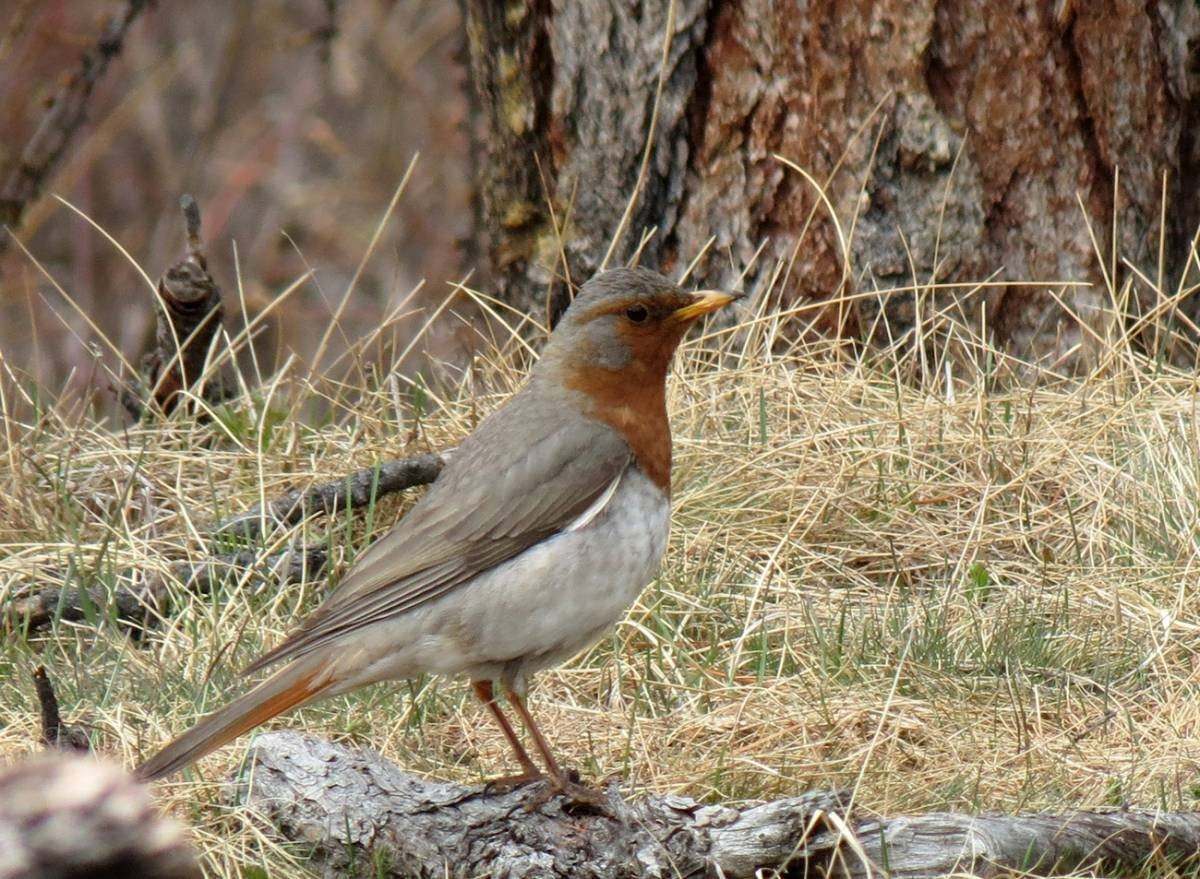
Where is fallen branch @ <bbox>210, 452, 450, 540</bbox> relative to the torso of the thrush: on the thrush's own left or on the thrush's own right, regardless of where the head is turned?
on the thrush's own left

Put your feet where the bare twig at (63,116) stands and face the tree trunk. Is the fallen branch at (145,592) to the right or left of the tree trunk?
right

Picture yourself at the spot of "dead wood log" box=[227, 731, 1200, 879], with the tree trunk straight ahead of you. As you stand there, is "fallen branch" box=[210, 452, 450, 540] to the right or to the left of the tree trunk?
left

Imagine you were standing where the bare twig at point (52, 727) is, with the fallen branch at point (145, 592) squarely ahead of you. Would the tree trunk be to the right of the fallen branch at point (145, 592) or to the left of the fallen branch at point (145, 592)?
right

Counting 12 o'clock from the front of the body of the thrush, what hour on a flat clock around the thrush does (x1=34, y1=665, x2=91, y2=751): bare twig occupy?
The bare twig is roughly at 5 o'clock from the thrush.

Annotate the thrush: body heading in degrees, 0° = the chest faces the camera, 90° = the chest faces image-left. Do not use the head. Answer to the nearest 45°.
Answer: approximately 270°

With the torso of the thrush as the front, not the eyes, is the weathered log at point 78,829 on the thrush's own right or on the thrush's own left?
on the thrush's own right

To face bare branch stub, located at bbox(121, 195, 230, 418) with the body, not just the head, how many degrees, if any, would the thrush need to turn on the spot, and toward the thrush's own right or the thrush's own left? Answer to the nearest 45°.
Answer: approximately 90° to the thrush's own left

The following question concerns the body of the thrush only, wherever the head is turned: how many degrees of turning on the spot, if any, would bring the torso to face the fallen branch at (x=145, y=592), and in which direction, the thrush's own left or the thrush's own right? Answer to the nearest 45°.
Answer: approximately 135° to the thrush's own left

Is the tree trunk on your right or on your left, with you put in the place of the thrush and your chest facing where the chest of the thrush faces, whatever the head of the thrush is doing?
on your left
